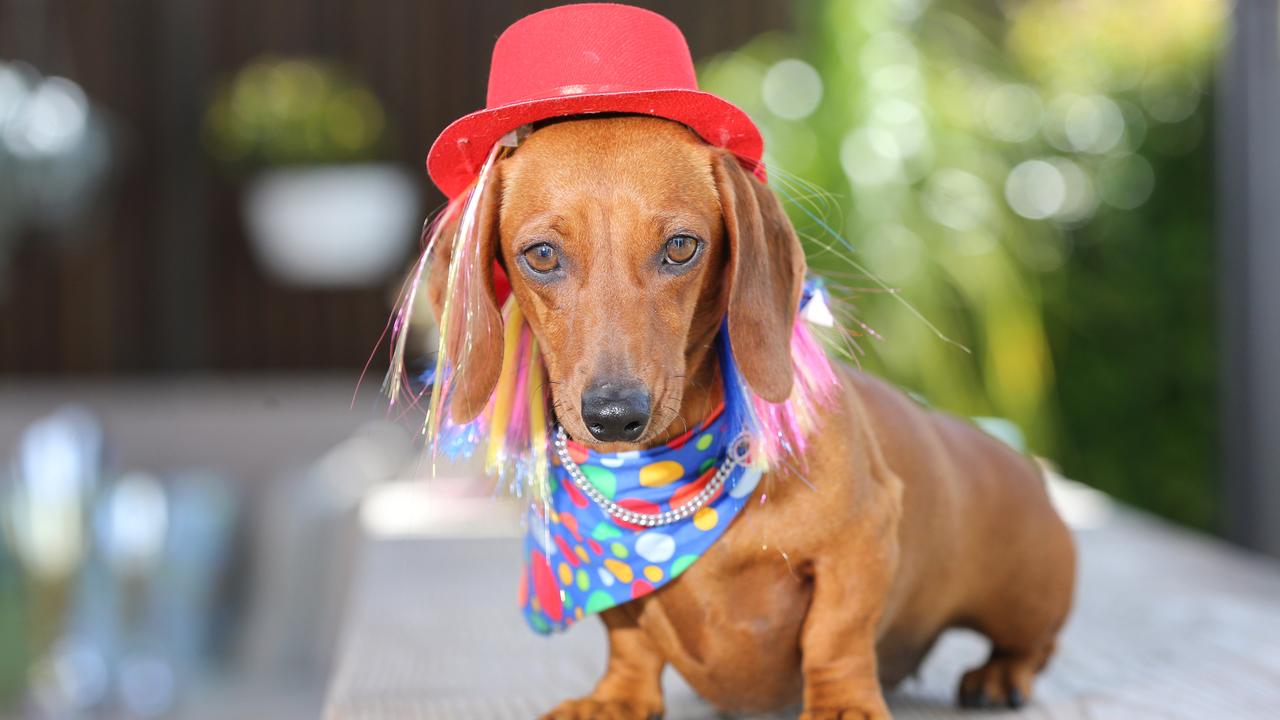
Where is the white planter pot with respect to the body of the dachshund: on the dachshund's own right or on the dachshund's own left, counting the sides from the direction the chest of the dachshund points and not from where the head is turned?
on the dachshund's own right

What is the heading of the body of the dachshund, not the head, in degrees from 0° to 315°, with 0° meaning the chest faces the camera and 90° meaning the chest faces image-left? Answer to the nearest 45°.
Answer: approximately 45°

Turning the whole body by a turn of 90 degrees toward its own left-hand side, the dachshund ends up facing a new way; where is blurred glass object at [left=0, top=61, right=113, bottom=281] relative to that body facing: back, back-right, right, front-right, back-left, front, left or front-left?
back
